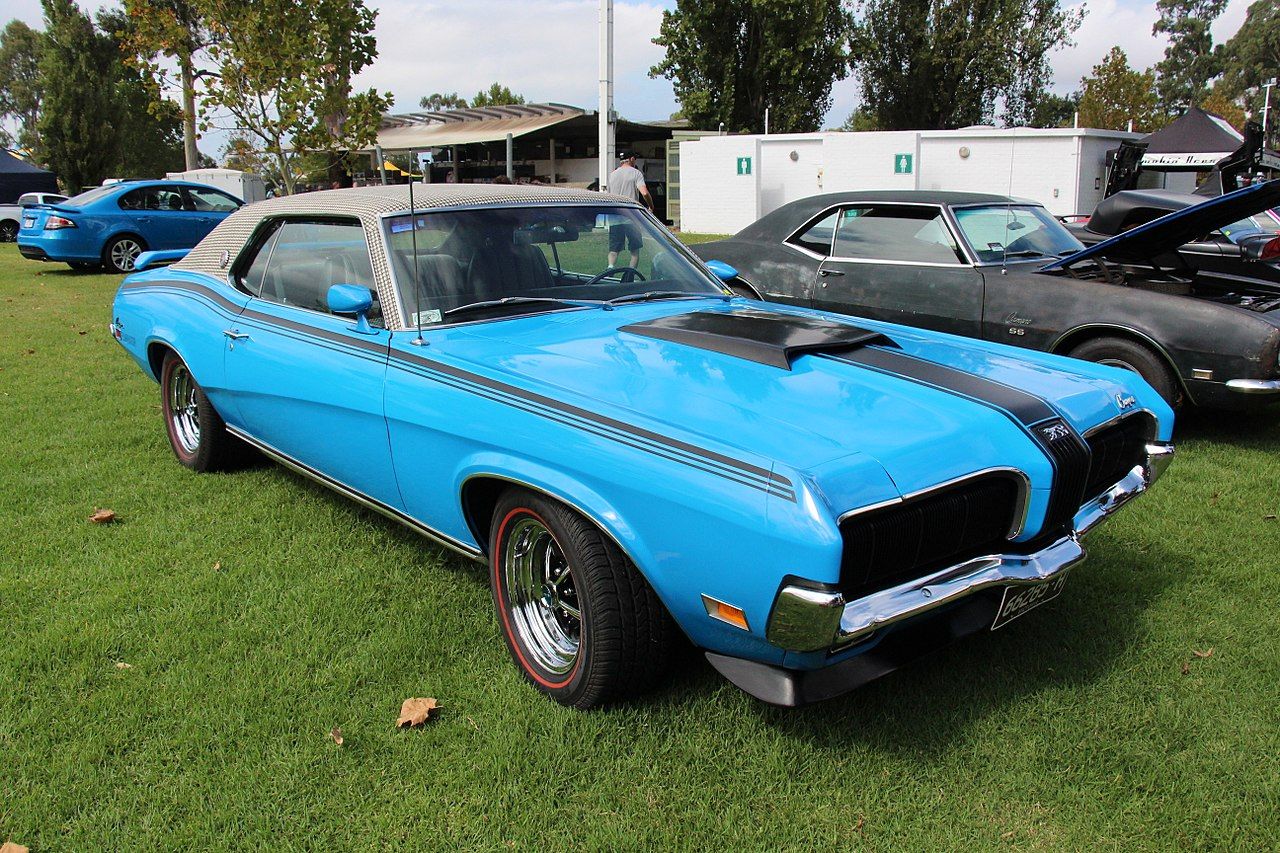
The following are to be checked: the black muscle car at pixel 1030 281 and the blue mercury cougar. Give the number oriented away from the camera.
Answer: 0

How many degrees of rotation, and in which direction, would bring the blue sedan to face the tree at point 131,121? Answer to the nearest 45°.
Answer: approximately 45° to its left

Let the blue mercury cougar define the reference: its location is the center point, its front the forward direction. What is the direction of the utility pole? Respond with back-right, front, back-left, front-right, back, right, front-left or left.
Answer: back-left

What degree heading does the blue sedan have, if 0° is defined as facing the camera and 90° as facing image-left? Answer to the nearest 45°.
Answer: approximately 225°

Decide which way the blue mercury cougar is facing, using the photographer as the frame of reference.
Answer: facing the viewer and to the right of the viewer

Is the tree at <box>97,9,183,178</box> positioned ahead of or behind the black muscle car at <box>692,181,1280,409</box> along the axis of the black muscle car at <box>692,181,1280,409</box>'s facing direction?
behind

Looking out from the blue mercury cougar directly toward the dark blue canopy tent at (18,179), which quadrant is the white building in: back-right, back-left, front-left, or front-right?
front-right

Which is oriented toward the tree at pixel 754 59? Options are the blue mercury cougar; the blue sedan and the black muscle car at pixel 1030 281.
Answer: the blue sedan

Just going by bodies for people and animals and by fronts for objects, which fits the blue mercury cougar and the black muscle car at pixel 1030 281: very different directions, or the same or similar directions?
same or similar directions

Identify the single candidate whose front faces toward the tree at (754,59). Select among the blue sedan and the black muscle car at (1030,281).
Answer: the blue sedan

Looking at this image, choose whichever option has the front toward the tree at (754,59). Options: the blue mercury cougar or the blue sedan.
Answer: the blue sedan

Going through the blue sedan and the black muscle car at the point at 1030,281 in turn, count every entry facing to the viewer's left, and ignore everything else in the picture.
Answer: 0

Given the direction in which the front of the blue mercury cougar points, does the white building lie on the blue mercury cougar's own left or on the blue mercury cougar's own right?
on the blue mercury cougar's own left
